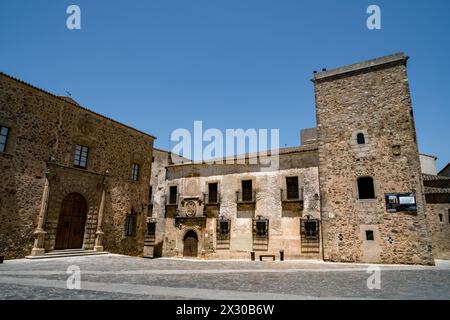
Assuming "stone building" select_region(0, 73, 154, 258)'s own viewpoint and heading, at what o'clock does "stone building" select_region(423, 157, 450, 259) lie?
"stone building" select_region(423, 157, 450, 259) is roughly at 11 o'clock from "stone building" select_region(0, 73, 154, 258).

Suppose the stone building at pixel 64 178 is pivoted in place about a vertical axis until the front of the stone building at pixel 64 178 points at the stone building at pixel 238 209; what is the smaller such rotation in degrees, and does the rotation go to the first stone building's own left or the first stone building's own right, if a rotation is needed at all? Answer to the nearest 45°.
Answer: approximately 45° to the first stone building's own left

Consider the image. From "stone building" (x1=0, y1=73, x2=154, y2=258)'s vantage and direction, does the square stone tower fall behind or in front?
in front

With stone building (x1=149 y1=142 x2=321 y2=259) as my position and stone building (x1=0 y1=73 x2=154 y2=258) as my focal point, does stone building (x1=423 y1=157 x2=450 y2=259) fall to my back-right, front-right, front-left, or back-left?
back-left

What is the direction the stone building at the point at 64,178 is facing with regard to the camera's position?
facing the viewer and to the right of the viewer

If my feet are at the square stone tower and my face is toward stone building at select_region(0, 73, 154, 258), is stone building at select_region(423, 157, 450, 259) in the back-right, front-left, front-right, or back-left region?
back-right
